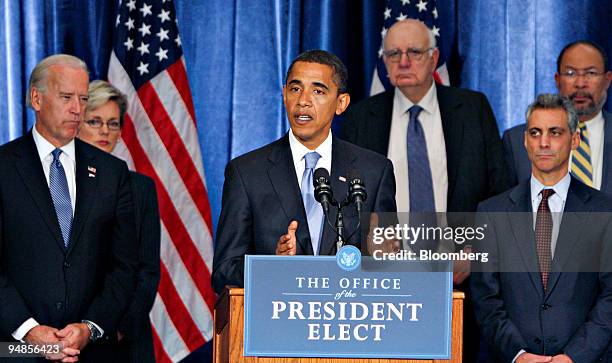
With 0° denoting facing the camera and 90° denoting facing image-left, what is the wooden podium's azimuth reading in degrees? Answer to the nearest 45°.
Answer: approximately 0°

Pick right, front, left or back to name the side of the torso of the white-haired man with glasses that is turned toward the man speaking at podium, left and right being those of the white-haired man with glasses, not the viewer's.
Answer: front

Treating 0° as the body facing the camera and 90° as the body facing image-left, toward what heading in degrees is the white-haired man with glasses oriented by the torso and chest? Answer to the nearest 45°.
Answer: approximately 0°

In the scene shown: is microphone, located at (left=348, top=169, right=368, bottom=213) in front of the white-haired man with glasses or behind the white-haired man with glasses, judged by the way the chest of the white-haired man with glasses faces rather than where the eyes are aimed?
in front

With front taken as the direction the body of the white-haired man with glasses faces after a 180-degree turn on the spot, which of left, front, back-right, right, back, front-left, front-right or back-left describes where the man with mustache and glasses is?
right

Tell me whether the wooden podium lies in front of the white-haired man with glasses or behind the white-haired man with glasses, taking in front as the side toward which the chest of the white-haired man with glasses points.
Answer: in front

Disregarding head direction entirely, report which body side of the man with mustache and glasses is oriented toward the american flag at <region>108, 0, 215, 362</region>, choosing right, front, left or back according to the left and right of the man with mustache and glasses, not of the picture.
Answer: right
